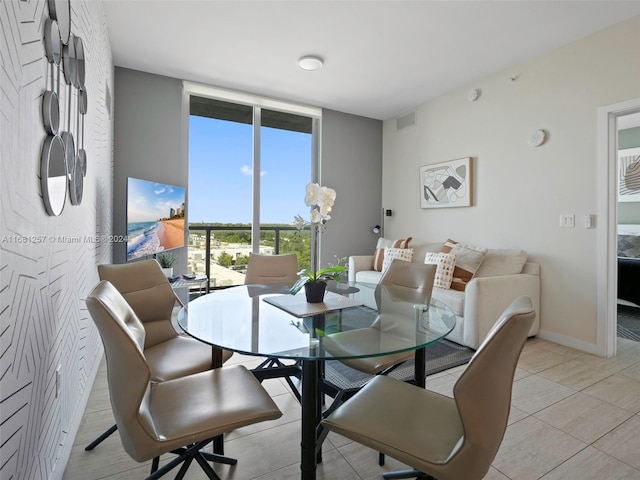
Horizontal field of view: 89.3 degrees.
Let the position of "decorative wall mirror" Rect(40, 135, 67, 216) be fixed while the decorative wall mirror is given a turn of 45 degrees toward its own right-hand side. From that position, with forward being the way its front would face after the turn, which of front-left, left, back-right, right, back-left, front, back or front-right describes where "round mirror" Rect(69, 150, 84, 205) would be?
back-left

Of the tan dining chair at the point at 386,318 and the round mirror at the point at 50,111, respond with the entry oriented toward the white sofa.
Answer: the round mirror

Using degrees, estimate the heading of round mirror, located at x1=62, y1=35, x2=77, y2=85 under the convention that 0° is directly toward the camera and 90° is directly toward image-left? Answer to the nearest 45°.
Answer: approximately 270°

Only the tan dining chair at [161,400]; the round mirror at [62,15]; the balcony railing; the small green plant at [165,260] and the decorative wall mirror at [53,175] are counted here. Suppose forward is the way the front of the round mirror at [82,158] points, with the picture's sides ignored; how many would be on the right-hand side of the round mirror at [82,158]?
3

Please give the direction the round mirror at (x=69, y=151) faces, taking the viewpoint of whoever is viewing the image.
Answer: facing to the right of the viewer

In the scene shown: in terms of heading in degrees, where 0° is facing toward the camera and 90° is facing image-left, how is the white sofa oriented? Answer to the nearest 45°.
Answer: approximately 45°

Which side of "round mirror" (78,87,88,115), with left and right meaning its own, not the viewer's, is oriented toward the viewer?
right

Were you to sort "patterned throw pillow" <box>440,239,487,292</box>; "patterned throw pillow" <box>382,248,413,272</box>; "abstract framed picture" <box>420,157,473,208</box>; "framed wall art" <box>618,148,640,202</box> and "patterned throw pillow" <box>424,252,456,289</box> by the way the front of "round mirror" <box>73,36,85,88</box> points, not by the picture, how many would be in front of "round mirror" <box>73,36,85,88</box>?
5

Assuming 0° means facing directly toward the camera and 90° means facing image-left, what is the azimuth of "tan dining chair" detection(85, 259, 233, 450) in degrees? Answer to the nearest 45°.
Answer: approximately 315°

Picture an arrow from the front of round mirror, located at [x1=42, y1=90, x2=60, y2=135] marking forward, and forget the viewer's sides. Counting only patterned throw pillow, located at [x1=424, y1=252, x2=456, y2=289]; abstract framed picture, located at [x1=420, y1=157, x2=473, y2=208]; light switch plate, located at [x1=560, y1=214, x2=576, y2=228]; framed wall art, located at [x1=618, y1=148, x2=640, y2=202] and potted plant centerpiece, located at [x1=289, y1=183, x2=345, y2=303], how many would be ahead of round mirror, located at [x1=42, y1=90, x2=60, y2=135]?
5
